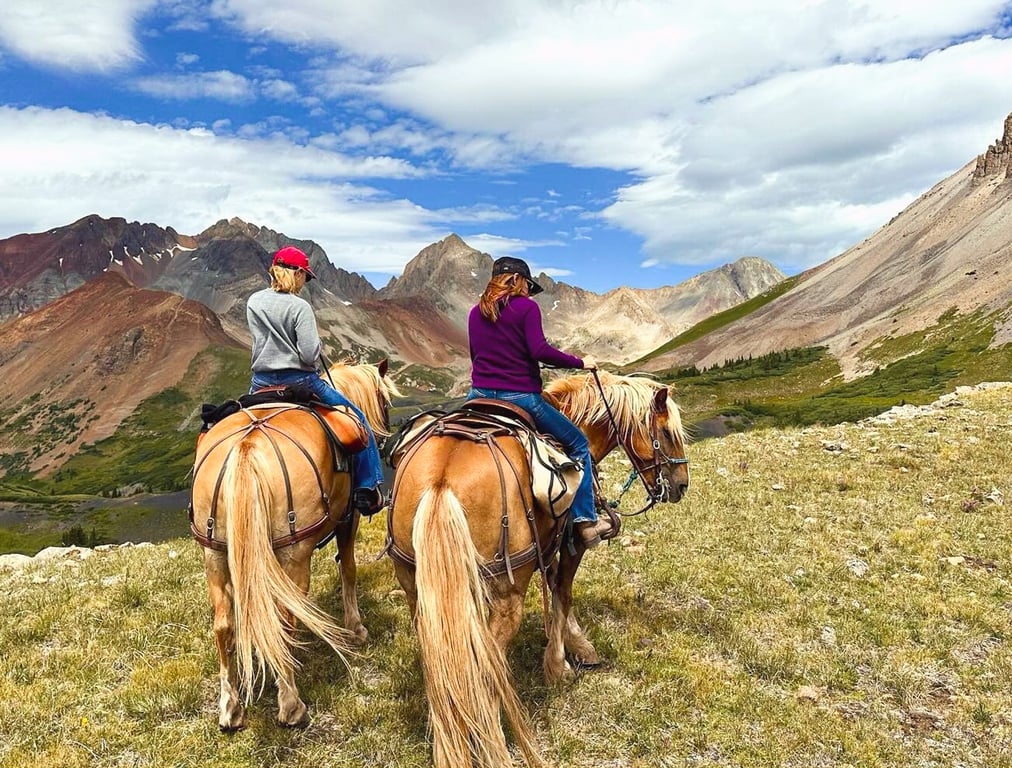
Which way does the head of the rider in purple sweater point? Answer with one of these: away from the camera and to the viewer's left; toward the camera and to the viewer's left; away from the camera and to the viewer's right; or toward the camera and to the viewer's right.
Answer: away from the camera and to the viewer's right

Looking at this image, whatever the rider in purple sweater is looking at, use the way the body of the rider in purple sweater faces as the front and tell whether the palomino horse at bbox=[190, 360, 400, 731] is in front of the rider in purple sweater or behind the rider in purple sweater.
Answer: behind

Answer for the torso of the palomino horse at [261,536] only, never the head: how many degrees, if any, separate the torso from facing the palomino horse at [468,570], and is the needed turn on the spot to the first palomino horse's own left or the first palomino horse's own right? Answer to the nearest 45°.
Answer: approximately 90° to the first palomino horse's own right

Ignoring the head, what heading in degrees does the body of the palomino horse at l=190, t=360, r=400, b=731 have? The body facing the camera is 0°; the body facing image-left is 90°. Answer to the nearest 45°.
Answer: approximately 225°

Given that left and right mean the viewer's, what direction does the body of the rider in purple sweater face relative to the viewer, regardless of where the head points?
facing away from the viewer and to the right of the viewer

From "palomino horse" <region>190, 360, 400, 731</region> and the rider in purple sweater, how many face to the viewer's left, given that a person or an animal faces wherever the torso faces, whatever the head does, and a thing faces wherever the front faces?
0

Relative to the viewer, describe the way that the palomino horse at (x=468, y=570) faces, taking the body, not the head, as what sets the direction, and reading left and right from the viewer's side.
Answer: facing away from the viewer and to the right of the viewer
